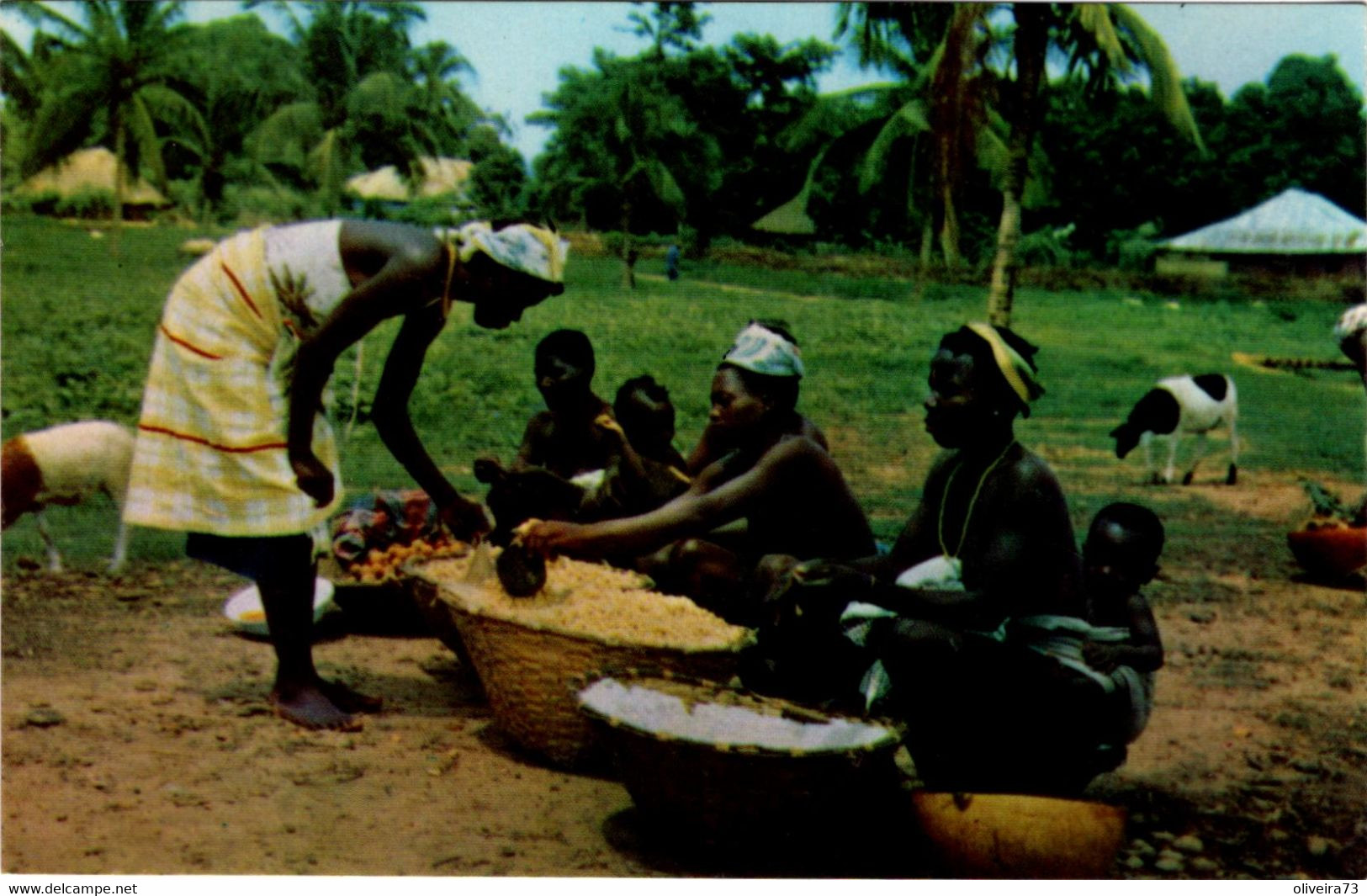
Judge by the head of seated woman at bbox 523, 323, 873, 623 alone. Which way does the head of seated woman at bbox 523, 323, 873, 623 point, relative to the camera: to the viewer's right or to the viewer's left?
to the viewer's left

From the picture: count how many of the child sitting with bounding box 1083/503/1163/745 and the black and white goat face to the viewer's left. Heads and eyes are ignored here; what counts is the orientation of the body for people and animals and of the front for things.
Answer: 2

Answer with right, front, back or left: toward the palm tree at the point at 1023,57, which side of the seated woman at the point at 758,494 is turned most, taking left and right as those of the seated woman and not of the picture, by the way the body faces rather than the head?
right

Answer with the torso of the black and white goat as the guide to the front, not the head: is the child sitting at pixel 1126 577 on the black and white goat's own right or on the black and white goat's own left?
on the black and white goat's own left

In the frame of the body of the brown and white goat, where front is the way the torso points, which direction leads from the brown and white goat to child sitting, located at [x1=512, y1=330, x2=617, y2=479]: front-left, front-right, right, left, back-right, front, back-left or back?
back-left

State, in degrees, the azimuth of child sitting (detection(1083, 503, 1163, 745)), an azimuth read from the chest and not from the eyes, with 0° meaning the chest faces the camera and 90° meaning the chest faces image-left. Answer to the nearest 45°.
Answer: approximately 90°

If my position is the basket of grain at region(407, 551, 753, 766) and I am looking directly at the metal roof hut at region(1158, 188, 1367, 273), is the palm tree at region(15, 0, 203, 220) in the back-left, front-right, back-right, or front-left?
front-left

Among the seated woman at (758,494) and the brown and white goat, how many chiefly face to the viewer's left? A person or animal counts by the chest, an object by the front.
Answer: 2

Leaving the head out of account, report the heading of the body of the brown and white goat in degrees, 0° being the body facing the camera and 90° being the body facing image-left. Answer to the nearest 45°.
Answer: approximately 90°

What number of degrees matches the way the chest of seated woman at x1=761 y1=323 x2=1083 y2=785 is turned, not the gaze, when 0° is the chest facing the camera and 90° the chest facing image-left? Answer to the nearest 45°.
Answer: approximately 45°

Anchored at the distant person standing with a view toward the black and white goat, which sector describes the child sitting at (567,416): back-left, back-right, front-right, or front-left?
front-right

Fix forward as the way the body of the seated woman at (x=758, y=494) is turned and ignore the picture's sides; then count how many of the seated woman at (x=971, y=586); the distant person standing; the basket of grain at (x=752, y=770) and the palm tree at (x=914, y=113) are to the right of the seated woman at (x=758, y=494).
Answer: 2

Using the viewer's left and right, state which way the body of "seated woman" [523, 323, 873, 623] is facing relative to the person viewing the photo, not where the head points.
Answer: facing to the left of the viewer

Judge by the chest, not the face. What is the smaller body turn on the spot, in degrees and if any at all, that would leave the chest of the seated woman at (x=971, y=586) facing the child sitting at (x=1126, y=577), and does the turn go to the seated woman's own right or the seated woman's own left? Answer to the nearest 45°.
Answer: approximately 180°
